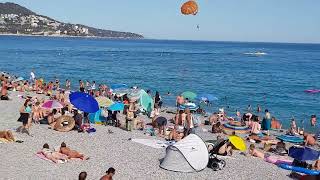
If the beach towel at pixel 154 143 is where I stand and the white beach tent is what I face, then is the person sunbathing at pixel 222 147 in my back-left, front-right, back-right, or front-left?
front-left

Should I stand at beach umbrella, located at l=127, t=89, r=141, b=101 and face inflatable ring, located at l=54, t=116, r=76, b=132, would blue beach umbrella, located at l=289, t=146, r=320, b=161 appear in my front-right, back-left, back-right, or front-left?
front-left
